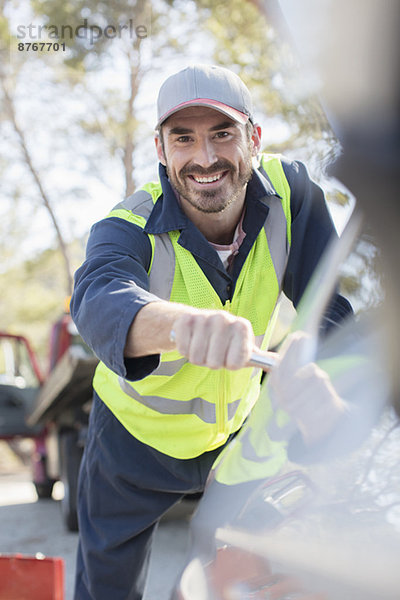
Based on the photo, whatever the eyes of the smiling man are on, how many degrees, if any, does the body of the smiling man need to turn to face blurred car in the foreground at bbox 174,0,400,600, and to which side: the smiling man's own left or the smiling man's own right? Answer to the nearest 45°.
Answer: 0° — they already face it

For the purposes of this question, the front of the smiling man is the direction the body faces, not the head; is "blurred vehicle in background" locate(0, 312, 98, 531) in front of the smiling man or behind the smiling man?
behind

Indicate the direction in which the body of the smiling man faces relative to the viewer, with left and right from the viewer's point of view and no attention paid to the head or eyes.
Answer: facing the viewer
